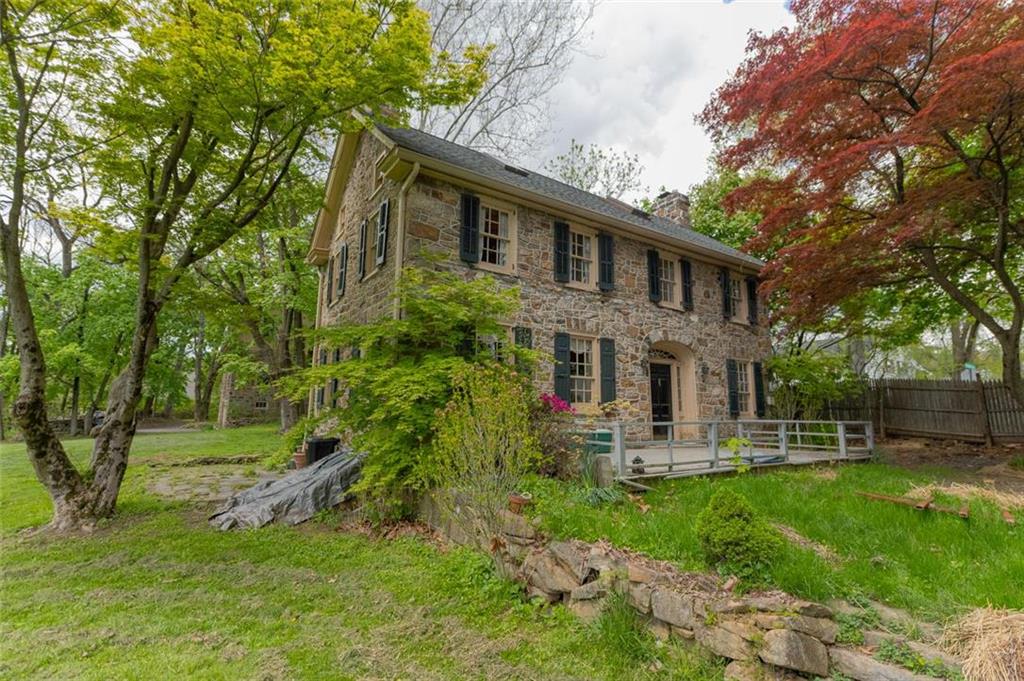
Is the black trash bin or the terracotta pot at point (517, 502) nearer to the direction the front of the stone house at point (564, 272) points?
the terracotta pot

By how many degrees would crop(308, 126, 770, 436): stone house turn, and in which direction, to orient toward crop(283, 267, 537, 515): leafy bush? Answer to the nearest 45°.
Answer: approximately 90° to its right

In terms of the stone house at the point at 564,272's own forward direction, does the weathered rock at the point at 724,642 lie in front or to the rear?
in front

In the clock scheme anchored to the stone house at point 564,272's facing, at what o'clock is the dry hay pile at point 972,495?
The dry hay pile is roughly at 12 o'clock from the stone house.

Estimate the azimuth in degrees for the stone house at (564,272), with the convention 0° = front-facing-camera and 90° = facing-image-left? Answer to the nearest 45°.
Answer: approximately 315°

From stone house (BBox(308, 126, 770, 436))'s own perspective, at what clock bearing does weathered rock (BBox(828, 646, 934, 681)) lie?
The weathered rock is roughly at 1 o'clock from the stone house.
